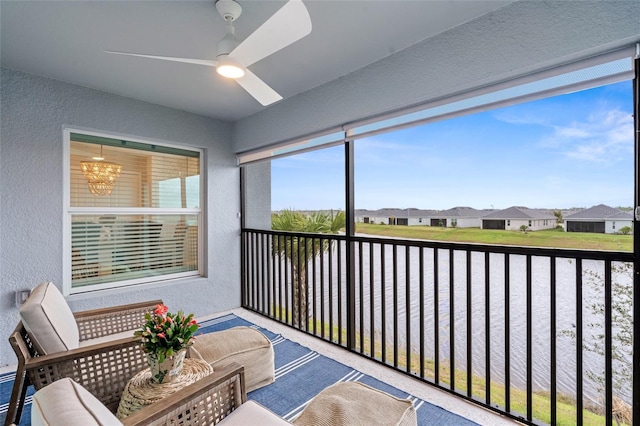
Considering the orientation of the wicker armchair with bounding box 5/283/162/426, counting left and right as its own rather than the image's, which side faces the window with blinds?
left

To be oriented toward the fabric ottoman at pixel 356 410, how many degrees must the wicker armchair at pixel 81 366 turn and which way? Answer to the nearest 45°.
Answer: approximately 45° to its right

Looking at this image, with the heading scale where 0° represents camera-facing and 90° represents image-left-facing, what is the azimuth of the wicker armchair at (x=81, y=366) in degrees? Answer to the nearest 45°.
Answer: approximately 270°

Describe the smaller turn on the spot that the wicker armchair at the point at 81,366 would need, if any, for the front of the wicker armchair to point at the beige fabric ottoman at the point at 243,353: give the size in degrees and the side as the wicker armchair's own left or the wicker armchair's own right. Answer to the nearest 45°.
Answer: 0° — it already faces it
